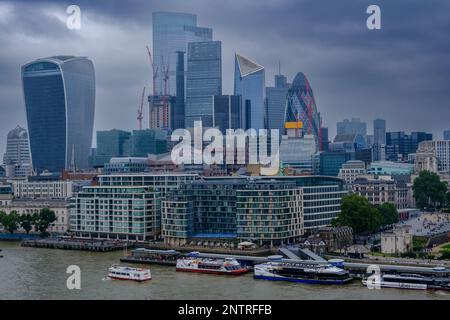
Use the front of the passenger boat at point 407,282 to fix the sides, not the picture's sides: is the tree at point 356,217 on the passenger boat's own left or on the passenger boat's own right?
on the passenger boat's own right

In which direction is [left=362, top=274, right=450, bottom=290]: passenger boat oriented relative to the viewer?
to the viewer's left

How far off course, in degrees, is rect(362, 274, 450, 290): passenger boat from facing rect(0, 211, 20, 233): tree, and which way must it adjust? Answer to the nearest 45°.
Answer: approximately 45° to its right

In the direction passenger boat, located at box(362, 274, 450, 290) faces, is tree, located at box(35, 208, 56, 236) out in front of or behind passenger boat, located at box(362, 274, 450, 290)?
in front

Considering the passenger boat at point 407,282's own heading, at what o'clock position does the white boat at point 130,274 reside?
The white boat is roughly at 12 o'clock from the passenger boat.

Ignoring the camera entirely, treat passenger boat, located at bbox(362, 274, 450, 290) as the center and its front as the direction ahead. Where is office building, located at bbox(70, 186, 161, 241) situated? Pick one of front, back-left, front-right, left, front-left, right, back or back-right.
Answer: front-right

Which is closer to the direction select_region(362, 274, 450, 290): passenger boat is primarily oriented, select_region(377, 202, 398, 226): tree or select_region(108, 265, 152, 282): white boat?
the white boat

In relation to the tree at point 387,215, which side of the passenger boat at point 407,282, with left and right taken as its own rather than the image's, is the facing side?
right

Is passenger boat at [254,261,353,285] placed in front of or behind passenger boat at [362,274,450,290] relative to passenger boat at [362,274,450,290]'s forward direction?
in front

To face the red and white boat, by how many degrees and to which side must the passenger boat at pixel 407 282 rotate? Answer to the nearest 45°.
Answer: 0° — it already faces it
